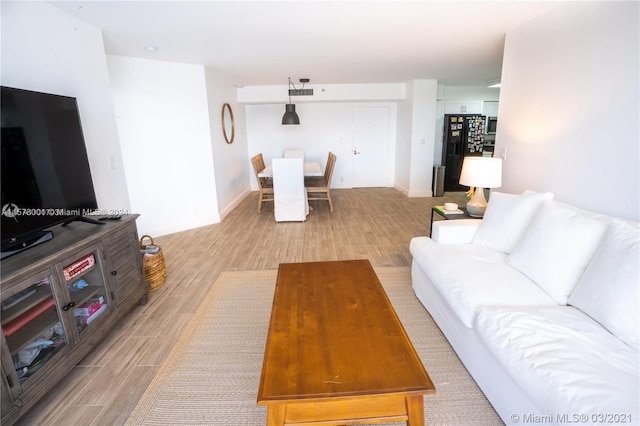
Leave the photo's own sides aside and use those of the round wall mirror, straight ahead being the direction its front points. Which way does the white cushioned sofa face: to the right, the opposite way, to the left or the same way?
the opposite way

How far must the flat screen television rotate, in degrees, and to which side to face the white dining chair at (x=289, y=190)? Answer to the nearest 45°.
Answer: approximately 90° to its left

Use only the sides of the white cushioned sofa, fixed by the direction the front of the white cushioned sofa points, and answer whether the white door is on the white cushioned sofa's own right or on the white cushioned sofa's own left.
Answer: on the white cushioned sofa's own right

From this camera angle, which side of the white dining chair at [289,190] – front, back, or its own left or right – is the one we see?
back

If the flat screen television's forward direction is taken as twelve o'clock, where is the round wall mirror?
The round wall mirror is roughly at 9 o'clock from the flat screen television.

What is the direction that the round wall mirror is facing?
to the viewer's right

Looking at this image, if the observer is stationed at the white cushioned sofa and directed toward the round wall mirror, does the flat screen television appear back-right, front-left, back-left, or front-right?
front-left

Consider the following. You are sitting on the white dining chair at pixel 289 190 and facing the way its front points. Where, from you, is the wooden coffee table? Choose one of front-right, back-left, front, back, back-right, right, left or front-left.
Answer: back

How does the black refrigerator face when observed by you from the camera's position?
facing the viewer

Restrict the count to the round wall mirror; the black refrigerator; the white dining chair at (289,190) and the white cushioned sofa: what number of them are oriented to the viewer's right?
1

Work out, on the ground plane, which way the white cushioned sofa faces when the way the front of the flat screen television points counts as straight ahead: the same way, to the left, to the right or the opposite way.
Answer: the opposite way

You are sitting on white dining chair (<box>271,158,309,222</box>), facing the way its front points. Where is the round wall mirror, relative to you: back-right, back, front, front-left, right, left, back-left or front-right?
front-left

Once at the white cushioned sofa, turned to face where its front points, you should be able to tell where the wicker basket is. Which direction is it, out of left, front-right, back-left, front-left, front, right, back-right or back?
front-right

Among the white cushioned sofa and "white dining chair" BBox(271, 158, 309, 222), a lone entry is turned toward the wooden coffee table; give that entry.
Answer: the white cushioned sofa

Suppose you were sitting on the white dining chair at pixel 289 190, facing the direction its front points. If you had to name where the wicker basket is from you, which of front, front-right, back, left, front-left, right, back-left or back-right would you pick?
back-left

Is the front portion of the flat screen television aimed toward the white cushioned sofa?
yes

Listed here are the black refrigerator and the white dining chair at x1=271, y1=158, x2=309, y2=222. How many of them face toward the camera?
1
